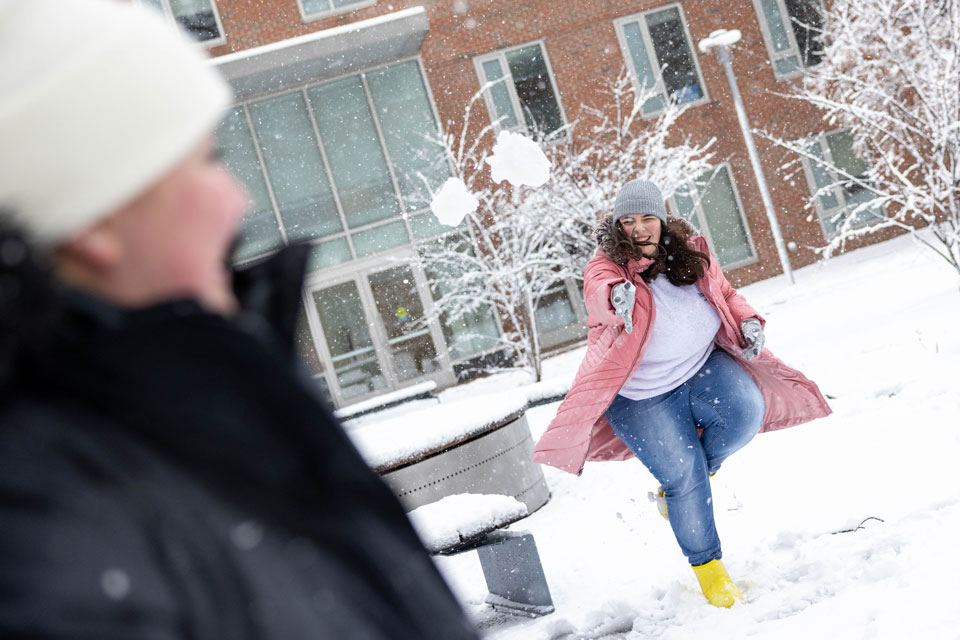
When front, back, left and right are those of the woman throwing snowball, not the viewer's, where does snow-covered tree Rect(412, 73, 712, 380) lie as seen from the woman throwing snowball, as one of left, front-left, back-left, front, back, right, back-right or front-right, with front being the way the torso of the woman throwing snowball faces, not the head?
back

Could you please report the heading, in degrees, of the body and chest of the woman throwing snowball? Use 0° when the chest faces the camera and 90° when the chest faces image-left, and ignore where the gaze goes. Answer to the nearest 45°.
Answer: approximately 0°

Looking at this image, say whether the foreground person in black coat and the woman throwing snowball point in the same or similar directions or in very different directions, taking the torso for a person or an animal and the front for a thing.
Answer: very different directions

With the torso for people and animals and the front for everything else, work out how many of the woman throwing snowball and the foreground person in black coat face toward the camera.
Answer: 1

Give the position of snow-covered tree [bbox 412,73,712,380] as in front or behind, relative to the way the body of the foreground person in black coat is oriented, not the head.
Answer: in front

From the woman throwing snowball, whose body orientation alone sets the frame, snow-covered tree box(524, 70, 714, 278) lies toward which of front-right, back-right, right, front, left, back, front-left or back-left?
back

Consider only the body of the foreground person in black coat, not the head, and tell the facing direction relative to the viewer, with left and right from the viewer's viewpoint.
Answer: facing away from the viewer and to the right of the viewer
